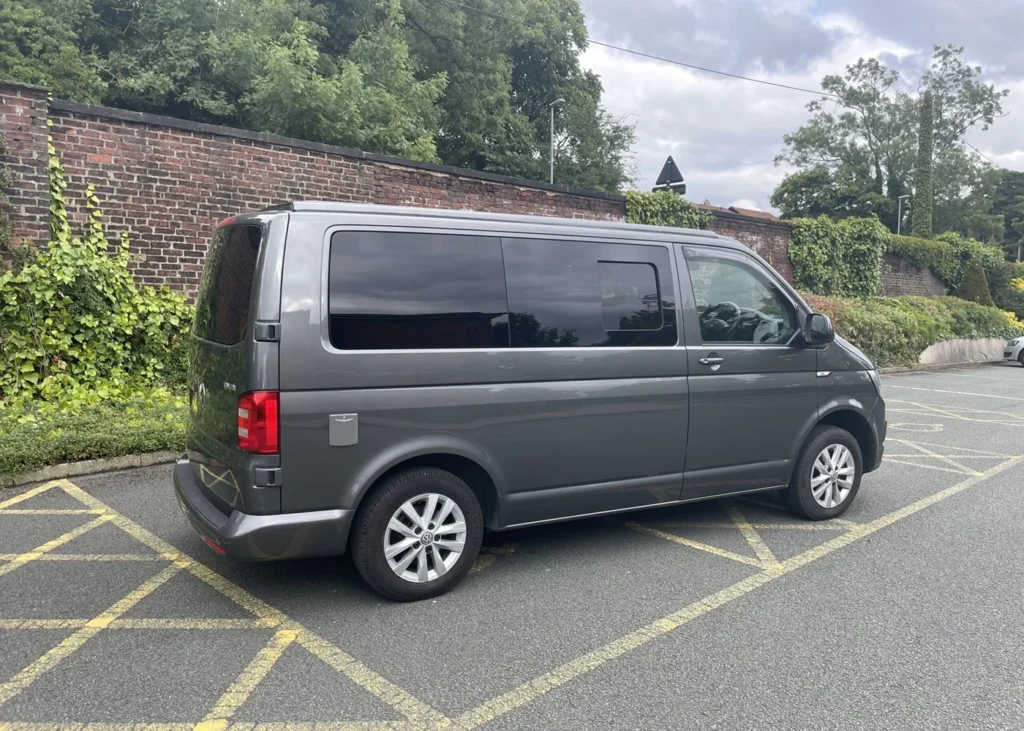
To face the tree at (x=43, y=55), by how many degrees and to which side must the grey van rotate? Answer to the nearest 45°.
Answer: approximately 90° to its left

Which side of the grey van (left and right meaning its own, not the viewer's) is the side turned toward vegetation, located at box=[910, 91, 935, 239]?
front

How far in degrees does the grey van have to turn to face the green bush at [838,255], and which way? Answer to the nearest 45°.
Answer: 0° — it already faces it

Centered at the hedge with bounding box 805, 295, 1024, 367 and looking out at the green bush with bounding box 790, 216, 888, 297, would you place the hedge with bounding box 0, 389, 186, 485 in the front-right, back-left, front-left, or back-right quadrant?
back-left

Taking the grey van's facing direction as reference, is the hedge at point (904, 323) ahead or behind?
ahead

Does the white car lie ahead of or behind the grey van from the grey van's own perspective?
ahead

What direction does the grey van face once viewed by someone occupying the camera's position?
facing away from the viewer and to the right of the viewer

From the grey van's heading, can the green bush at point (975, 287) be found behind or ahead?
ahead

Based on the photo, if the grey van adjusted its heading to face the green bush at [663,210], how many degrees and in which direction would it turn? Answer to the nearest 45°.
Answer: approximately 45° to its left
